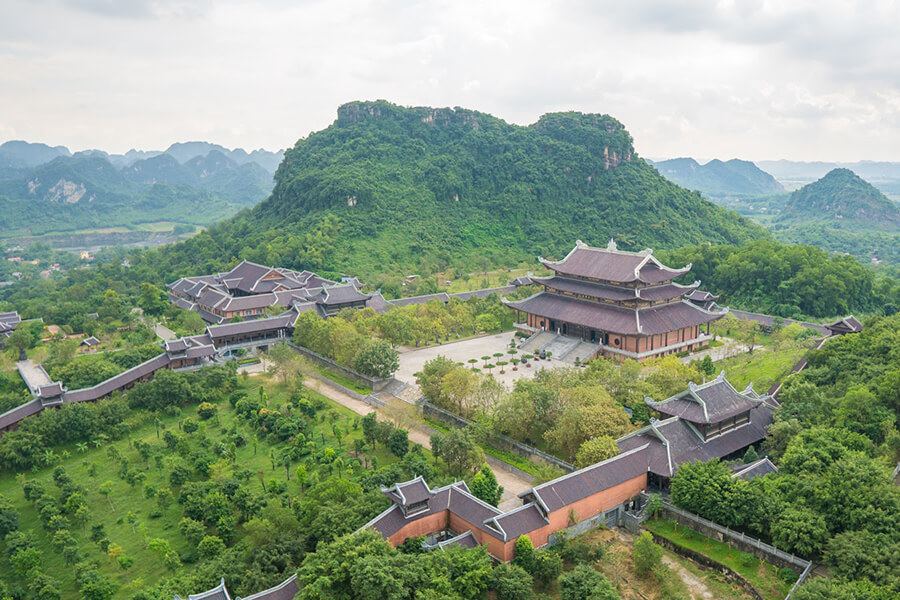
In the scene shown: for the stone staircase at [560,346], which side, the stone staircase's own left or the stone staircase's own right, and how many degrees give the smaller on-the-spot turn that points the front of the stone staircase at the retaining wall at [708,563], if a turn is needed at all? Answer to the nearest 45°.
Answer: approximately 45° to the stone staircase's own left

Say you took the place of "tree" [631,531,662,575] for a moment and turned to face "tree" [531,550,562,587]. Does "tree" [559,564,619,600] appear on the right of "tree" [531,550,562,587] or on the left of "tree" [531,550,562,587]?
left

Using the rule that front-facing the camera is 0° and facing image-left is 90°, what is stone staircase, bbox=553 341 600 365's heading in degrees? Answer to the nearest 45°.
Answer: approximately 45°

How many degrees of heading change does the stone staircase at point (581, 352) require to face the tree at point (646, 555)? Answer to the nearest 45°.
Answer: approximately 45° to its left

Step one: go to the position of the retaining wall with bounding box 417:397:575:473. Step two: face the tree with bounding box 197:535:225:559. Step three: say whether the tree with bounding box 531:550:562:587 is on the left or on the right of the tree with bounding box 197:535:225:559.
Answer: left

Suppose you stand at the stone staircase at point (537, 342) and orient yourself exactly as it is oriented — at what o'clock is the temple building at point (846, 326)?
The temple building is roughly at 8 o'clock from the stone staircase.

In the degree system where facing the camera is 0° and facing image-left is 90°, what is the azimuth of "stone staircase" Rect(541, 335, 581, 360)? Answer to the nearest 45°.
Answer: approximately 45°

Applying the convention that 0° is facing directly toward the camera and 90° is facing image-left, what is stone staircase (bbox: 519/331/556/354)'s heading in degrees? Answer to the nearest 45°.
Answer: approximately 45°
